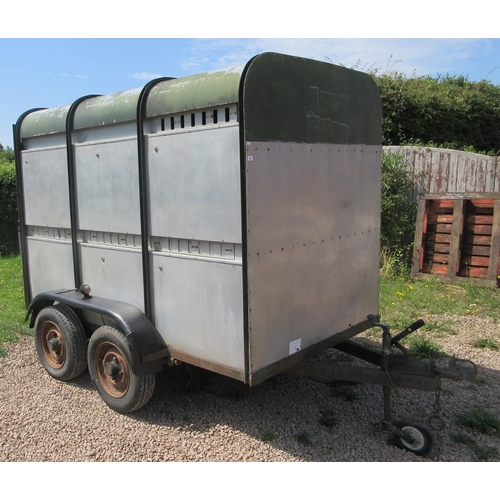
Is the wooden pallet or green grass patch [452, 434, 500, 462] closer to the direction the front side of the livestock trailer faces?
the green grass patch

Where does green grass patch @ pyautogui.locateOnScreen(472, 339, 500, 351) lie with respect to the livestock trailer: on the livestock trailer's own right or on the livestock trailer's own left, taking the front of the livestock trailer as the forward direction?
on the livestock trailer's own left

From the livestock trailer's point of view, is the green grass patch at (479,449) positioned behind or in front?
in front

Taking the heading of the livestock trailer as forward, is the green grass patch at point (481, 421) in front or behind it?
in front

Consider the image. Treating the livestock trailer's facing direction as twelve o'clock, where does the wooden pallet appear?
The wooden pallet is roughly at 9 o'clock from the livestock trailer.

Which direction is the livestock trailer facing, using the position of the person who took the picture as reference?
facing the viewer and to the right of the viewer
